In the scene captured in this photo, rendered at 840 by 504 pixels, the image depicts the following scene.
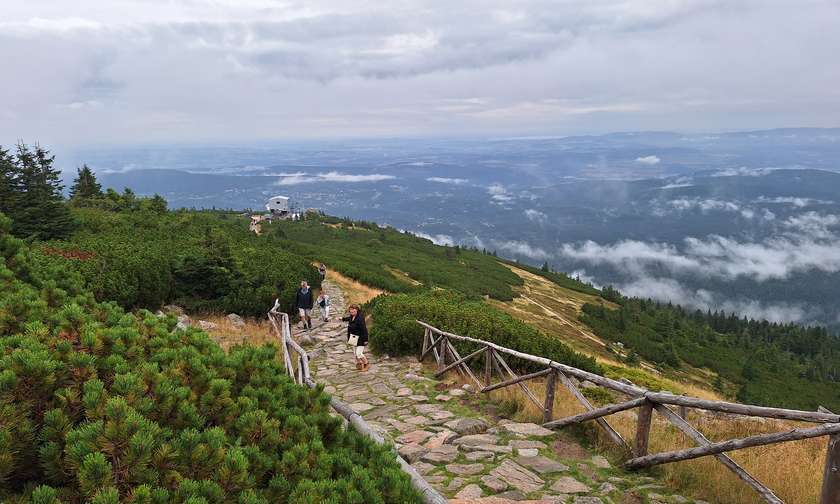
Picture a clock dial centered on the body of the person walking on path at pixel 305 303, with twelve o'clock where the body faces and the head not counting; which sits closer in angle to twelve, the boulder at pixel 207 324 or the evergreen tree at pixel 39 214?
the boulder

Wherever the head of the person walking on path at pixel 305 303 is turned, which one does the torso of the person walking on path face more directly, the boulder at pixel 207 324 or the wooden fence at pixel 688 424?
the wooden fence

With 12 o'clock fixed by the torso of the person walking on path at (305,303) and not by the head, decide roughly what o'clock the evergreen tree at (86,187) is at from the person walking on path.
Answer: The evergreen tree is roughly at 5 o'clock from the person walking on path.

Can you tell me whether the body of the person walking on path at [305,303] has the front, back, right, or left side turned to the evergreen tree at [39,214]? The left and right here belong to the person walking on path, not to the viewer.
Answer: right

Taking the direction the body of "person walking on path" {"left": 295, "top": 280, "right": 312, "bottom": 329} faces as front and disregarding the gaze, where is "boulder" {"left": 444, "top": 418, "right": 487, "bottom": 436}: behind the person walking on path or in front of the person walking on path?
in front

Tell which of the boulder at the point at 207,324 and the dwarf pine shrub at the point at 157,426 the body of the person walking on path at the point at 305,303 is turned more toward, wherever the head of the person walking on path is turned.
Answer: the dwarf pine shrub

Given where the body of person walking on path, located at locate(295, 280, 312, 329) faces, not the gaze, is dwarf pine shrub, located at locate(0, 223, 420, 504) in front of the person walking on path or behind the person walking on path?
in front

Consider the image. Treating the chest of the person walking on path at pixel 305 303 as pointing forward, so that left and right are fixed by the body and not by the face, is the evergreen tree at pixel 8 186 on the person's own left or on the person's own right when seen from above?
on the person's own right

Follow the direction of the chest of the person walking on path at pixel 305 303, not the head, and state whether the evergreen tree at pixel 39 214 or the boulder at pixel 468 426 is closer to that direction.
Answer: the boulder

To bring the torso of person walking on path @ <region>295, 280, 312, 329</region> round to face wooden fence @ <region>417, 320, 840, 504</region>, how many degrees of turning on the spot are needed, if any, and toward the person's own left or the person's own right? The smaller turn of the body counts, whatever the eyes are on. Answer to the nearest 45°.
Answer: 0° — they already face it

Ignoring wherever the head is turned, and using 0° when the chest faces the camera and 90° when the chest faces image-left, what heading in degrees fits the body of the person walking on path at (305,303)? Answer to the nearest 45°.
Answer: approximately 0°
